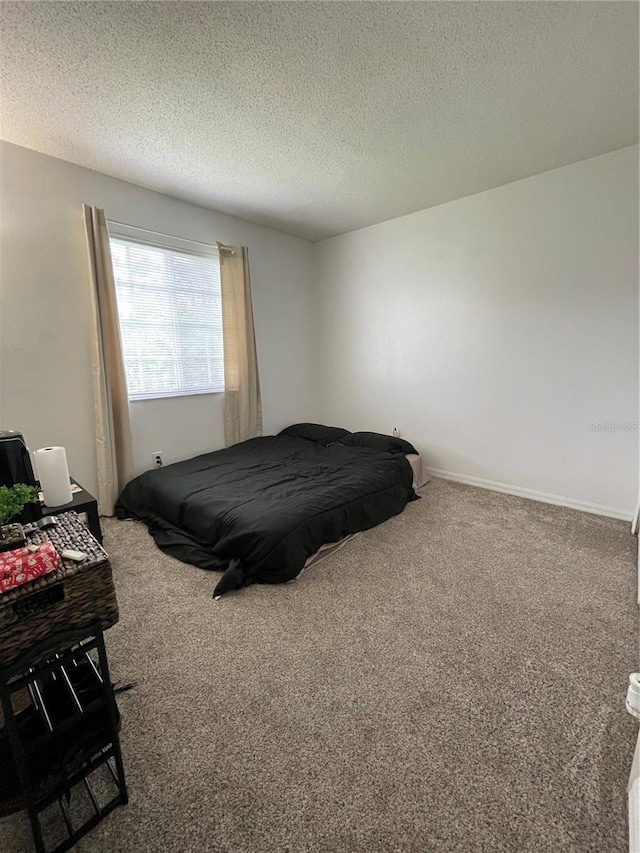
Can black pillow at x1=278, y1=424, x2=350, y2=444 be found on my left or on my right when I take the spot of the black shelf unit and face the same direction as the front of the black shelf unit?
on my left

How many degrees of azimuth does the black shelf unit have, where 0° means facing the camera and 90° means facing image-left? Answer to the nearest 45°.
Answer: approximately 315°

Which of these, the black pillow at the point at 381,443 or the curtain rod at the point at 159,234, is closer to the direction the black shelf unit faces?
the black pillow

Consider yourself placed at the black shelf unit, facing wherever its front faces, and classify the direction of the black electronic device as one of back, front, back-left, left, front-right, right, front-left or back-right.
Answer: back-left

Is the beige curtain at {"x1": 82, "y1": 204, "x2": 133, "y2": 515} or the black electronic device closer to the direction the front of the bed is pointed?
the black electronic device

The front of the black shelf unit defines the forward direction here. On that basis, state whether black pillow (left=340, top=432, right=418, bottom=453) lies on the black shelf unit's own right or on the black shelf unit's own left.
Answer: on the black shelf unit's own left

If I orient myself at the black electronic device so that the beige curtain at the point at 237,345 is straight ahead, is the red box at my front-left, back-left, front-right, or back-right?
back-right

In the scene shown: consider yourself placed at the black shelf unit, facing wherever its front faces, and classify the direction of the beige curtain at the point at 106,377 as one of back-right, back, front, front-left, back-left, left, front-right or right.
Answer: back-left
